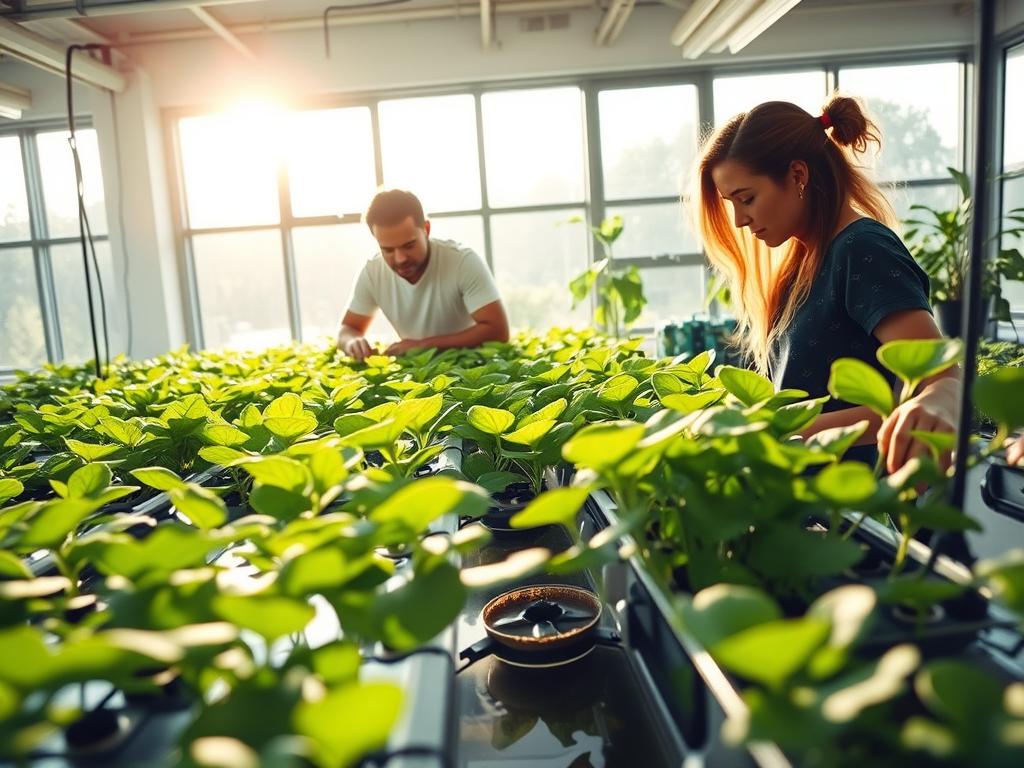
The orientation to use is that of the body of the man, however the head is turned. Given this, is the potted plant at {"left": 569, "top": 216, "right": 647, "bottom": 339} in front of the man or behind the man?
behind

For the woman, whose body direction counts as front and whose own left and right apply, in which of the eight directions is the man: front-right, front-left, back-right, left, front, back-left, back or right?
right

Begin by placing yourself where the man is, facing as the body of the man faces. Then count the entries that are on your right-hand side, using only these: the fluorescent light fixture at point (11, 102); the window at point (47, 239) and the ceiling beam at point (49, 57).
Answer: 3

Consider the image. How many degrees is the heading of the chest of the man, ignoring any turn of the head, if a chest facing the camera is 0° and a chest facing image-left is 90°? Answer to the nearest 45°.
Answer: approximately 45°

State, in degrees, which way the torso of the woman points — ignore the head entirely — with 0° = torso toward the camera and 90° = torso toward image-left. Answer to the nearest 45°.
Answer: approximately 45°

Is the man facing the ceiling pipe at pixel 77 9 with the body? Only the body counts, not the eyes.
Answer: no

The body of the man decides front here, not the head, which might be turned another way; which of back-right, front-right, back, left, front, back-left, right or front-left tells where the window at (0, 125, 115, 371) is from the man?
right

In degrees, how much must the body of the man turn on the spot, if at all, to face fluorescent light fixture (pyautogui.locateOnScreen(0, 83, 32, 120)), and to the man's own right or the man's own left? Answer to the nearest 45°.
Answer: approximately 90° to the man's own right

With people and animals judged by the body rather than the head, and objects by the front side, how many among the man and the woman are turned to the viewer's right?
0

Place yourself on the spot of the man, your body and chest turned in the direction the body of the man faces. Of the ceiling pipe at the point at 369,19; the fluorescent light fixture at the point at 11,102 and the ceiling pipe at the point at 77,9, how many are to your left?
0
